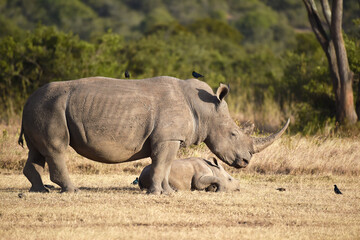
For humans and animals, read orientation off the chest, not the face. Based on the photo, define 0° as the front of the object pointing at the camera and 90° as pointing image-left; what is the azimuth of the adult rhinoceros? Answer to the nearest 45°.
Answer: approximately 270°

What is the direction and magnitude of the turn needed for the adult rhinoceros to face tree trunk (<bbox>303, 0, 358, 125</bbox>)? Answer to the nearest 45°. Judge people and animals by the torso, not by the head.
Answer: approximately 45° to its left

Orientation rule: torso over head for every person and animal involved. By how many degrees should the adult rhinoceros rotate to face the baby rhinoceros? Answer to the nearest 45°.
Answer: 0° — it already faces it

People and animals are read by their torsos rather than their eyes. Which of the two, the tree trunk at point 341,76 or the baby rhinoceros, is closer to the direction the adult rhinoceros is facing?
the baby rhinoceros
